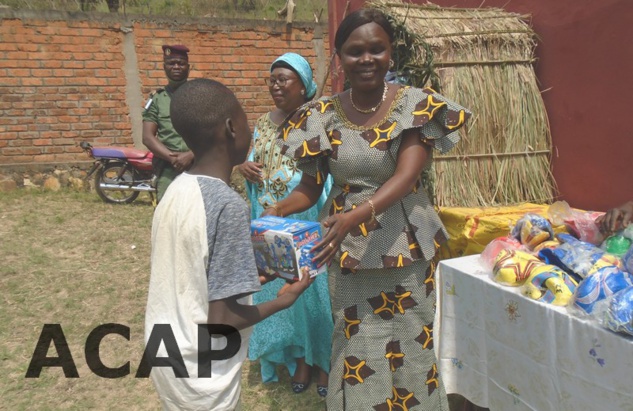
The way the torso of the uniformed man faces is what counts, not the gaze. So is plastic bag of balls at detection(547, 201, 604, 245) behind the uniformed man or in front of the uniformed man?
in front

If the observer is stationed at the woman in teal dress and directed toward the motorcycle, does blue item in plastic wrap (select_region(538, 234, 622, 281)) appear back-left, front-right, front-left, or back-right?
back-right

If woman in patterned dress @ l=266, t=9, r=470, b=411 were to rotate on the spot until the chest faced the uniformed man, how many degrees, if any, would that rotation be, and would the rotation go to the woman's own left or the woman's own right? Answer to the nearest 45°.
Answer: approximately 135° to the woman's own right
